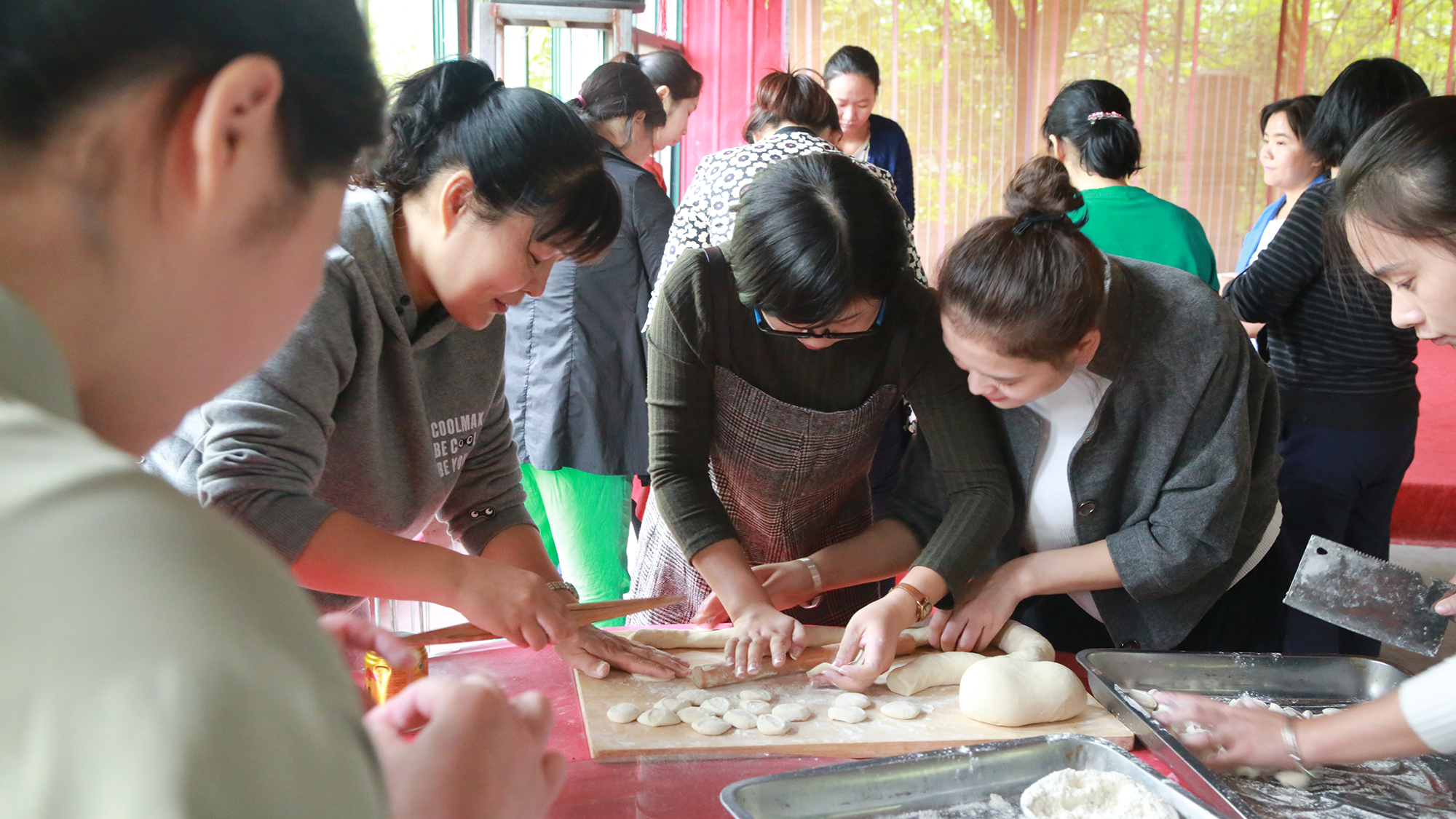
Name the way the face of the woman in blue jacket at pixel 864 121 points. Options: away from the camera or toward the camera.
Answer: toward the camera

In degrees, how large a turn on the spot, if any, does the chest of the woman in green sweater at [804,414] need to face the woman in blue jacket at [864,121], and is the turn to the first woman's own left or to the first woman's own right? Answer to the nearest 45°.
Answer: approximately 180°

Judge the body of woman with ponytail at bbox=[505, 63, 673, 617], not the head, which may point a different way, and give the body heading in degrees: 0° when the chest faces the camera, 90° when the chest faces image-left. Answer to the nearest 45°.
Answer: approximately 225°

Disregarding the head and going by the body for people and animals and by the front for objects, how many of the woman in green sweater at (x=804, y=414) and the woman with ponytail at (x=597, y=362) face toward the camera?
1

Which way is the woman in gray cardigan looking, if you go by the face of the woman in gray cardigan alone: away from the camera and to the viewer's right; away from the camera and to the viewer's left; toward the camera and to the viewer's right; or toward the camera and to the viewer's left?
toward the camera and to the viewer's left

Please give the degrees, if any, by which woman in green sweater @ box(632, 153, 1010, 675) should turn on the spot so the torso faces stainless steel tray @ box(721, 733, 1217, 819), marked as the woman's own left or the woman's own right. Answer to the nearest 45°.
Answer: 0° — they already face it

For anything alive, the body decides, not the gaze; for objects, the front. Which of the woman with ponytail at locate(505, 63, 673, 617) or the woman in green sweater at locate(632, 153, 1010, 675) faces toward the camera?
the woman in green sweater

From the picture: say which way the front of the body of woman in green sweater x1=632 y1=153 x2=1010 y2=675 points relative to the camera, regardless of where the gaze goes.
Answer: toward the camera

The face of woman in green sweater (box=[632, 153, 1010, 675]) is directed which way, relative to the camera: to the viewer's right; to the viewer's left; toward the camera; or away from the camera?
toward the camera

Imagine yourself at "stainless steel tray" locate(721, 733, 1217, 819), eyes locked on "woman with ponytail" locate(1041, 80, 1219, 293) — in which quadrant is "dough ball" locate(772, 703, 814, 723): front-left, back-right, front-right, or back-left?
front-left

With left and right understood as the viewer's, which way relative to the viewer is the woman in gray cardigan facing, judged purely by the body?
facing the viewer and to the left of the viewer

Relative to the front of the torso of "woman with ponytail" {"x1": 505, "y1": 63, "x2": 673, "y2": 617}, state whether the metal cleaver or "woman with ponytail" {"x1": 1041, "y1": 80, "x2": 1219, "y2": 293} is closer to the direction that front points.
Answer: the woman with ponytail

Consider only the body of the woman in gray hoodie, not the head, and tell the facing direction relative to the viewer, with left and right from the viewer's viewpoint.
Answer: facing the viewer and to the right of the viewer
